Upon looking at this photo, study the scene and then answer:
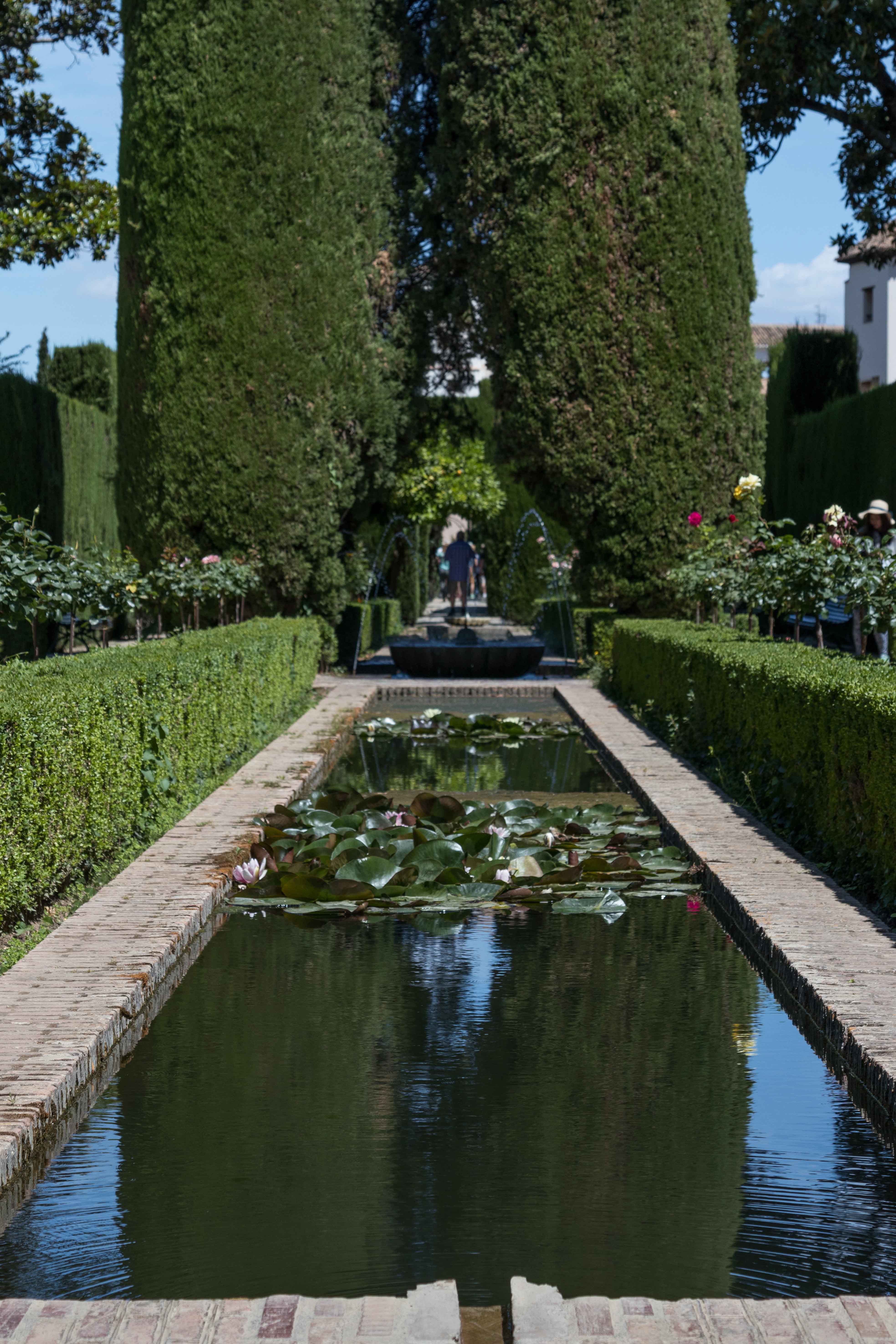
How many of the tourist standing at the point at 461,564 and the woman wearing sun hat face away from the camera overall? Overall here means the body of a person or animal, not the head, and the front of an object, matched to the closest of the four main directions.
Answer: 1

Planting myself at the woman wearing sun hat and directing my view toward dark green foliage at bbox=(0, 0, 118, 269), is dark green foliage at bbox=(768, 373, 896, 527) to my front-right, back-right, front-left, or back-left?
front-right

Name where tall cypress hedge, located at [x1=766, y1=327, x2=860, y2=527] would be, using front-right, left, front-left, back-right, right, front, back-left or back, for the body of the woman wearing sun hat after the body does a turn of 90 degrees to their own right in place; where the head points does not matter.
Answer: front-right

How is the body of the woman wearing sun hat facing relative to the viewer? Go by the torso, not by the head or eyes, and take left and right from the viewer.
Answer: facing the viewer and to the left of the viewer

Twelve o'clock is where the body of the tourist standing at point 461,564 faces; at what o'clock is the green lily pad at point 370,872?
The green lily pad is roughly at 6 o'clock from the tourist standing.

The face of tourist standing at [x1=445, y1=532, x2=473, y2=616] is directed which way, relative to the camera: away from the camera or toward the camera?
away from the camera

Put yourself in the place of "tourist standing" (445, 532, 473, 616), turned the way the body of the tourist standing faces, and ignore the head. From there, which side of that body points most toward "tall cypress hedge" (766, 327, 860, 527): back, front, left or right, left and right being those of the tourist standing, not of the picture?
right

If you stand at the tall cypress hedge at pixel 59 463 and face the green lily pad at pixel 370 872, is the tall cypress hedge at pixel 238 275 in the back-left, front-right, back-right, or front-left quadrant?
front-left

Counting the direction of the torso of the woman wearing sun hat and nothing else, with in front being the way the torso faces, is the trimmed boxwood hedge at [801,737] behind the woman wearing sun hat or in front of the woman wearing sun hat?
in front

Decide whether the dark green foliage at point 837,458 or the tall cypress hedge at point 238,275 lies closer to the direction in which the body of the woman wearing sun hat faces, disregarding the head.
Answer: the tall cypress hedge

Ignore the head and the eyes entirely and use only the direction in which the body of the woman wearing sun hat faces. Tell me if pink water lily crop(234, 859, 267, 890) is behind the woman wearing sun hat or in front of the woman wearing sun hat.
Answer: in front

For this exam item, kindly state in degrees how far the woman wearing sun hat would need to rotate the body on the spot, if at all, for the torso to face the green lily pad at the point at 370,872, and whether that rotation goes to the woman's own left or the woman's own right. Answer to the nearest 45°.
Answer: approximately 45° to the woman's own left

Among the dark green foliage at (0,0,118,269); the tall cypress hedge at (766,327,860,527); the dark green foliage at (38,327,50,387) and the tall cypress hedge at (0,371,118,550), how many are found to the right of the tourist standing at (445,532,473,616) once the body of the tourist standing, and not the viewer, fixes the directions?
1

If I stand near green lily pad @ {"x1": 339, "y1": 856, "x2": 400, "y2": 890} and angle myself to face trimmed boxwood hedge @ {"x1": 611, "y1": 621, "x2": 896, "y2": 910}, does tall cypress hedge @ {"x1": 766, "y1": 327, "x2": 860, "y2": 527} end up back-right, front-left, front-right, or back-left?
front-left
